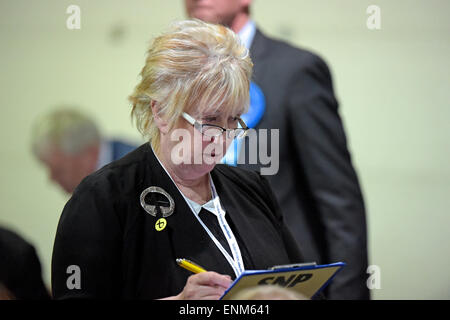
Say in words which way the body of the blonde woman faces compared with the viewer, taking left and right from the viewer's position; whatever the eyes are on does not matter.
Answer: facing the viewer and to the right of the viewer

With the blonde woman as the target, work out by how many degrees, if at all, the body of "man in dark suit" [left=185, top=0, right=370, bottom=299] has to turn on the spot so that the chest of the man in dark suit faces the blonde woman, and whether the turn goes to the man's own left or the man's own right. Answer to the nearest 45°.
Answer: approximately 45° to the man's own left

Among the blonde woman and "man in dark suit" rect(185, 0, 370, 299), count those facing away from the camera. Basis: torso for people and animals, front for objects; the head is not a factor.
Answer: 0

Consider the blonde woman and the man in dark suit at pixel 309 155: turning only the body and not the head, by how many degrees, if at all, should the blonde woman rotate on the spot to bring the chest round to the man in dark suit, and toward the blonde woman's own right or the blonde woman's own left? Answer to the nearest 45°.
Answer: approximately 90° to the blonde woman's own left

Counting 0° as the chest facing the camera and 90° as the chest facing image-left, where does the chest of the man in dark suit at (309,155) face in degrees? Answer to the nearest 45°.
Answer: approximately 45°
